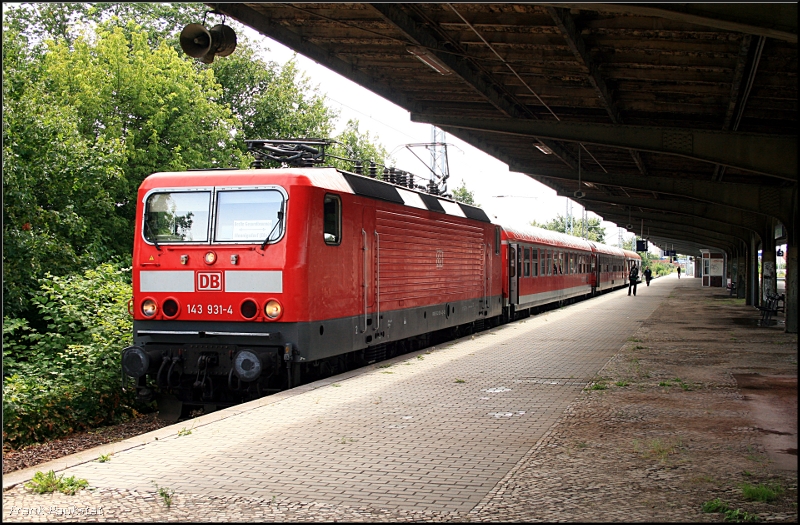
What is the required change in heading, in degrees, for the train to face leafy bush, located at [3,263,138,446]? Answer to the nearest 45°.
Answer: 0° — it already faces it

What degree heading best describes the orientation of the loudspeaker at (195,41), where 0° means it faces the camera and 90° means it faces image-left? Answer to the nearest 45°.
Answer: approximately 45°

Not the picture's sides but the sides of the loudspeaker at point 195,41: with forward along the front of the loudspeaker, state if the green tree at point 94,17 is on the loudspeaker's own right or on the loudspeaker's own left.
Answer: on the loudspeaker's own right

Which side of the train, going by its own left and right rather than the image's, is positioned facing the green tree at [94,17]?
right

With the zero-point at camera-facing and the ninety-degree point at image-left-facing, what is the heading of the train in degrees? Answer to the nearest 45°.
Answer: approximately 45°

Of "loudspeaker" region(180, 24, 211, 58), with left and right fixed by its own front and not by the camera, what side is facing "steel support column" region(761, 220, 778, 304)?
back
